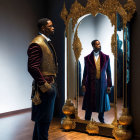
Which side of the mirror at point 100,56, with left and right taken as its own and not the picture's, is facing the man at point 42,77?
front

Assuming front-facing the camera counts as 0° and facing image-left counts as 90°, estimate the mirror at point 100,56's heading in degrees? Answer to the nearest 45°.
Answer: approximately 45°

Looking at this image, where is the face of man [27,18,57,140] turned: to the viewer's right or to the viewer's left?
to the viewer's right
